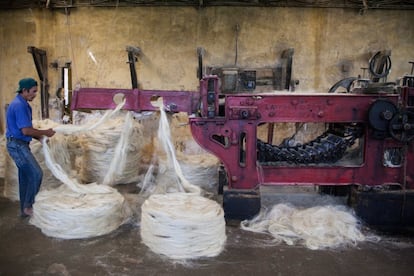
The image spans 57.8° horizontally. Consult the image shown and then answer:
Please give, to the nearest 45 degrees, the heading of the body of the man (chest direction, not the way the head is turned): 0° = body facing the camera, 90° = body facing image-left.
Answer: approximately 270°

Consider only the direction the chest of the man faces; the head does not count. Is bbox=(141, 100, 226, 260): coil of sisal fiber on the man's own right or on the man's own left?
on the man's own right

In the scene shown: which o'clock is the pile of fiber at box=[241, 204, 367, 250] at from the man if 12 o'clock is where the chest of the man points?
The pile of fiber is roughly at 1 o'clock from the man.

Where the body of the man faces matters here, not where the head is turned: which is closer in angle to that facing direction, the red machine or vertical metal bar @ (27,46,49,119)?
the red machine

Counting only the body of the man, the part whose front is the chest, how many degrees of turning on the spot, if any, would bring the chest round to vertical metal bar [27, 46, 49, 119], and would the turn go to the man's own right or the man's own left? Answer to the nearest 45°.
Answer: approximately 90° to the man's own left

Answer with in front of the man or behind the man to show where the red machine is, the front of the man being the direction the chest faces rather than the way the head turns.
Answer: in front
